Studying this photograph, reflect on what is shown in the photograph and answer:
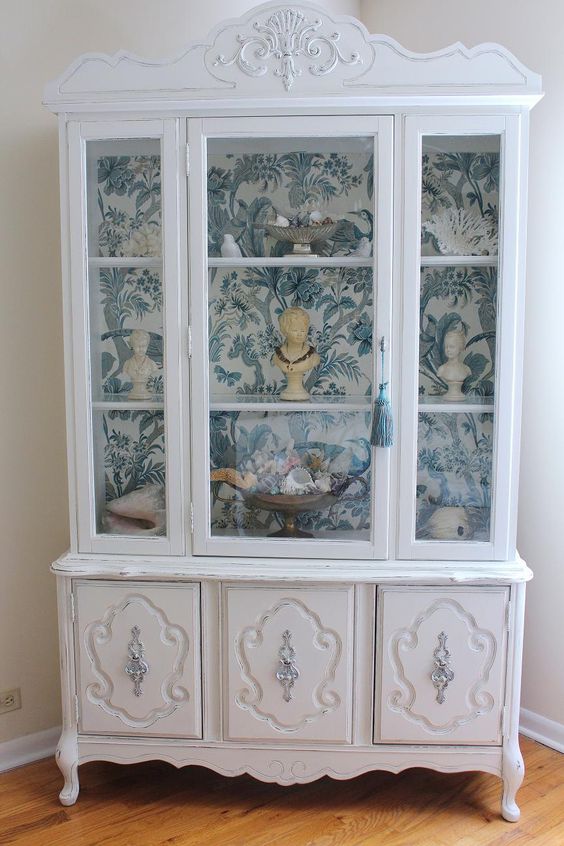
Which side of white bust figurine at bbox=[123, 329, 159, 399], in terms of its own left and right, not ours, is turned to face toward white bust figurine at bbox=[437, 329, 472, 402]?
left

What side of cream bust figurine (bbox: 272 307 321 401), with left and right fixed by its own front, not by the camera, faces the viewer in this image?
front

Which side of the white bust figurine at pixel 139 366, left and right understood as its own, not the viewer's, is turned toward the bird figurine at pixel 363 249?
left

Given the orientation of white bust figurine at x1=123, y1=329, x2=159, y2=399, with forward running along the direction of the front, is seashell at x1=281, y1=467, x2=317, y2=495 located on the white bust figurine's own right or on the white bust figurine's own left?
on the white bust figurine's own left

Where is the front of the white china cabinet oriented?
toward the camera

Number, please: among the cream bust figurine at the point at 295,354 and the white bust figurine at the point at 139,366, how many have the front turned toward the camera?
2
